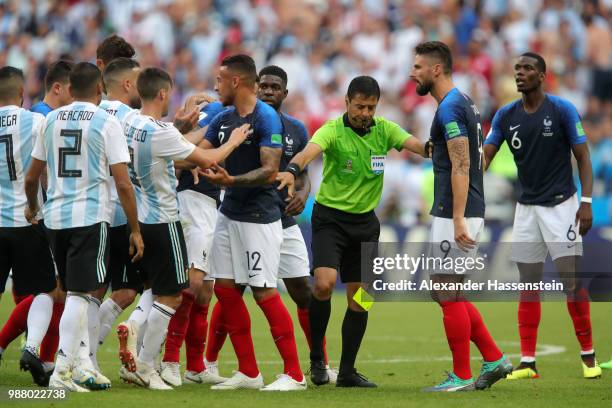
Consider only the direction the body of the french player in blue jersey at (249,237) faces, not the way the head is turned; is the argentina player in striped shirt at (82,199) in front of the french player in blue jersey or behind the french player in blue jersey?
in front

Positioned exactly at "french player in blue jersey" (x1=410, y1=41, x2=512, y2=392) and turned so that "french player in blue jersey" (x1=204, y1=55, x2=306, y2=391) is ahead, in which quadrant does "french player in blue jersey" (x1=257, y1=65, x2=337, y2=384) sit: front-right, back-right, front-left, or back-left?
front-right

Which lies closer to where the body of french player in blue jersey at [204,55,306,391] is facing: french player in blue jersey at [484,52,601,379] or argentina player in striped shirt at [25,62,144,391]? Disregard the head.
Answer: the argentina player in striped shirt

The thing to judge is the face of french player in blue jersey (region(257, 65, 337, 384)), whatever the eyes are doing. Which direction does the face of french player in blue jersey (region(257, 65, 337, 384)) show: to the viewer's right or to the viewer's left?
to the viewer's left

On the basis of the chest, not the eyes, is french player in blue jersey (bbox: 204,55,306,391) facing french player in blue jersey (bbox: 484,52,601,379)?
no

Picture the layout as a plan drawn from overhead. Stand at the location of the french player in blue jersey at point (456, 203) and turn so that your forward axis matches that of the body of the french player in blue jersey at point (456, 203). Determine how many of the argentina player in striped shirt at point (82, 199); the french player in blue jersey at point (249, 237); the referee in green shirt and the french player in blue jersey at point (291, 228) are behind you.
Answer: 0

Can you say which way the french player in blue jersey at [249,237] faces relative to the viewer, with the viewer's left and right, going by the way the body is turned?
facing the viewer and to the left of the viewer

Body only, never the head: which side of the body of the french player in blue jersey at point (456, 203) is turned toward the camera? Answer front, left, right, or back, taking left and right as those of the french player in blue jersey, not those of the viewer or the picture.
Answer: left

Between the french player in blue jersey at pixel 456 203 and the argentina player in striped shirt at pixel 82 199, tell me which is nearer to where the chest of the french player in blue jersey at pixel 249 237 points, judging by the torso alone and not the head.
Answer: the argentina player in striped shirt

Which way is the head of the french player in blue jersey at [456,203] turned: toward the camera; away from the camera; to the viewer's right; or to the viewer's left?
to the viewer's left

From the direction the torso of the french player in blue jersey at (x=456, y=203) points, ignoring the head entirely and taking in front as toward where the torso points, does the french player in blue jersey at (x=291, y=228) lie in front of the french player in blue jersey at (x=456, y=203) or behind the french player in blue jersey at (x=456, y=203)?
in front

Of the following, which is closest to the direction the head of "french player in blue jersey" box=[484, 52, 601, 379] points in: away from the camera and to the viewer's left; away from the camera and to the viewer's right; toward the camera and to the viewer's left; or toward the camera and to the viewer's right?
toward the camera and to the viewer's left

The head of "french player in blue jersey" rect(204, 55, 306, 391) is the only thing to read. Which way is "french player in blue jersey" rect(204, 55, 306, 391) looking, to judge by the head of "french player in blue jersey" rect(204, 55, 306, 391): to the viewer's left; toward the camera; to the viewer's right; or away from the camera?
to the viewer's left

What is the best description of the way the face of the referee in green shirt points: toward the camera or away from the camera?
toward the camera

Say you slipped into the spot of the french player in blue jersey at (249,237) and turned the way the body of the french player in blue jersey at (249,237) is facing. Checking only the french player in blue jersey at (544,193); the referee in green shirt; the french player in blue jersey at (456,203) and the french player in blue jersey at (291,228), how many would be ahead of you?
0

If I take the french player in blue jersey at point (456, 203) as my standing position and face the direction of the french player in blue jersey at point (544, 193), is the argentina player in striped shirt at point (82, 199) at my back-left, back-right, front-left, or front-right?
back-left

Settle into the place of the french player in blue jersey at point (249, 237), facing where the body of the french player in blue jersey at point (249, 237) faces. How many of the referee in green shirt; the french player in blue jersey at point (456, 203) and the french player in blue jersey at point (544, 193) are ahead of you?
0

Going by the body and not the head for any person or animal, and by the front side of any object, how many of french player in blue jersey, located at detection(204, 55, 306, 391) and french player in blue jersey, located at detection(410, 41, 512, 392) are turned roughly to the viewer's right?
0

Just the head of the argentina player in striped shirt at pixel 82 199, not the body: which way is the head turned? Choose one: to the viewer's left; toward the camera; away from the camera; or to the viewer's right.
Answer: away from the camera

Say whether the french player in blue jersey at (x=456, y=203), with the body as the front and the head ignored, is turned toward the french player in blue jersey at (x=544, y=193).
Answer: no
